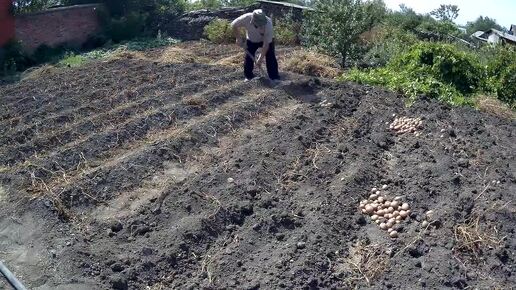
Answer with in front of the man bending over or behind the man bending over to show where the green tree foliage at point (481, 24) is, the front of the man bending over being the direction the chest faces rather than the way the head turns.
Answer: behind

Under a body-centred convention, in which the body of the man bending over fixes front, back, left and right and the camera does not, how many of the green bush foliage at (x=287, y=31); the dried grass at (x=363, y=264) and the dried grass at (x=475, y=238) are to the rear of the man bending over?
1

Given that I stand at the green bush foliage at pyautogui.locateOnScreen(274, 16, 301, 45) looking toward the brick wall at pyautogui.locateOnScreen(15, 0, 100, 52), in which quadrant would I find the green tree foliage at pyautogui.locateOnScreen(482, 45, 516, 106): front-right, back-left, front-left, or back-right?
back-left

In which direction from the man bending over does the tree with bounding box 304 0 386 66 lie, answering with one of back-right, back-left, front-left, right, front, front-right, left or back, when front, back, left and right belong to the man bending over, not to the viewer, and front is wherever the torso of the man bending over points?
back-left

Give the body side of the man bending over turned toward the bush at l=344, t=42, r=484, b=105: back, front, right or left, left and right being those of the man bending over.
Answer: left

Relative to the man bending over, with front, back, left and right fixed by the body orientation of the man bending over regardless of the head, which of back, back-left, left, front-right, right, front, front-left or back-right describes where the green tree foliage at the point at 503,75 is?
left

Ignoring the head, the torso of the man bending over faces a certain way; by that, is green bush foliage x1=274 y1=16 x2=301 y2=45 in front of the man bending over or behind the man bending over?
behind

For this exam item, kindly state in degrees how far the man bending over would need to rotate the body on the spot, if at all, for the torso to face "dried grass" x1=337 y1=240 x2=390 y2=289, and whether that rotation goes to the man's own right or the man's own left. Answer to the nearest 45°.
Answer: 0° — they already face it

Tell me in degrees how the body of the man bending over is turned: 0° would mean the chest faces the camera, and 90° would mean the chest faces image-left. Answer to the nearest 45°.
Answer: approximately 0°

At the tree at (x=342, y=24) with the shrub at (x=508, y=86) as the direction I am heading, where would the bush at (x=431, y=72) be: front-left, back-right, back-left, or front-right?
front-right

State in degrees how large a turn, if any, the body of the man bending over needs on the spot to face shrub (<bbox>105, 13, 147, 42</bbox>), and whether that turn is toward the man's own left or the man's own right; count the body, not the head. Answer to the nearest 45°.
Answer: approximately 135° to the man's own right
